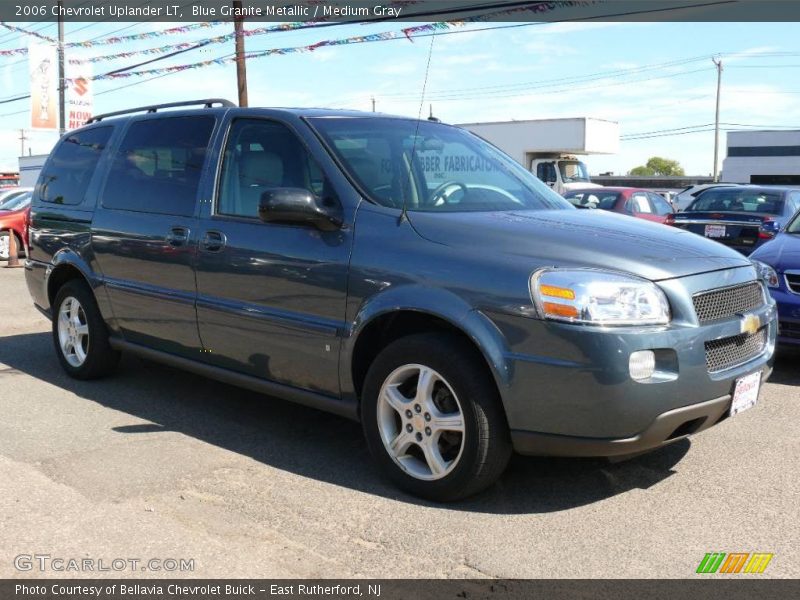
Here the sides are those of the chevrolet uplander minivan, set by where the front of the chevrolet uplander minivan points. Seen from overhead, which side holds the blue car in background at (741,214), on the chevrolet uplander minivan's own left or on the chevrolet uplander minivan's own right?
on the chevrolet uplander minivan's own left

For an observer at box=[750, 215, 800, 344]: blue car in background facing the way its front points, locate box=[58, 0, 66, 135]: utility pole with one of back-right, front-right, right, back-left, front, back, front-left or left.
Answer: right

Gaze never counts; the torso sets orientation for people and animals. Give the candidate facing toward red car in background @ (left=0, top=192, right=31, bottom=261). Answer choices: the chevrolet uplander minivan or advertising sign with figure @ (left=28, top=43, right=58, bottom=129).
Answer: the advertising sign with figure

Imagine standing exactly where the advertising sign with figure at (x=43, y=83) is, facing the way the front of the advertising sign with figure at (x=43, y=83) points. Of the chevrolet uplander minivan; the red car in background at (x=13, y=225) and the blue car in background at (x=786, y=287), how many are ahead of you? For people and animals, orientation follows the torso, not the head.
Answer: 3

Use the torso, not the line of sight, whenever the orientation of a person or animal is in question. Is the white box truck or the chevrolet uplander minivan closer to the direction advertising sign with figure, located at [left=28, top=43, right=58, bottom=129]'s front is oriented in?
the chevrolet uplander minivan

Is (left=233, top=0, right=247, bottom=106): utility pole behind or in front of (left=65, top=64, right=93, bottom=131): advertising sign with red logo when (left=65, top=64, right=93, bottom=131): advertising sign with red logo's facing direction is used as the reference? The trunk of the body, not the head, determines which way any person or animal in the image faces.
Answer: in front

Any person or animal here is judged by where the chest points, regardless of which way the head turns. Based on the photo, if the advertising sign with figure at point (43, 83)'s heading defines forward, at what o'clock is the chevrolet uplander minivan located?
The chevrolet uplander minivan is roughly at 12 o'clock from the advertising sign with figure.

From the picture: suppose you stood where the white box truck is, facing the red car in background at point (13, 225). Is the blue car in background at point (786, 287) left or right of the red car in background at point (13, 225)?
left

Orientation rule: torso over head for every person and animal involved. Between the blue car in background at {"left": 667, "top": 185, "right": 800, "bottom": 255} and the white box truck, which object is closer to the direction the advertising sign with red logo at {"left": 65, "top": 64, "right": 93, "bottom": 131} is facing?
the blue car in background

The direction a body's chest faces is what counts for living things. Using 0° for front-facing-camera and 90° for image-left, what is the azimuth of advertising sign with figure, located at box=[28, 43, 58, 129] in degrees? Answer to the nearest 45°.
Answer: approximately 0°

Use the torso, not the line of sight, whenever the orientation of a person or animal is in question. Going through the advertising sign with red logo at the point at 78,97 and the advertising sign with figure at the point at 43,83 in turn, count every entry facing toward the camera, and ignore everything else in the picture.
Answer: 2

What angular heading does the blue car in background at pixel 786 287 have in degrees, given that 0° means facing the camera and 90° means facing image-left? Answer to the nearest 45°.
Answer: approximately 45°

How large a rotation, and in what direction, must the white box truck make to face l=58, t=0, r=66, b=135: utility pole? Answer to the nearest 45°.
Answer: approximately 135° to its right

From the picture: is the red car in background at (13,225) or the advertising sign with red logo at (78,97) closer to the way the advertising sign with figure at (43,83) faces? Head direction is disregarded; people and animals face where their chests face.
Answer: the red car in background
